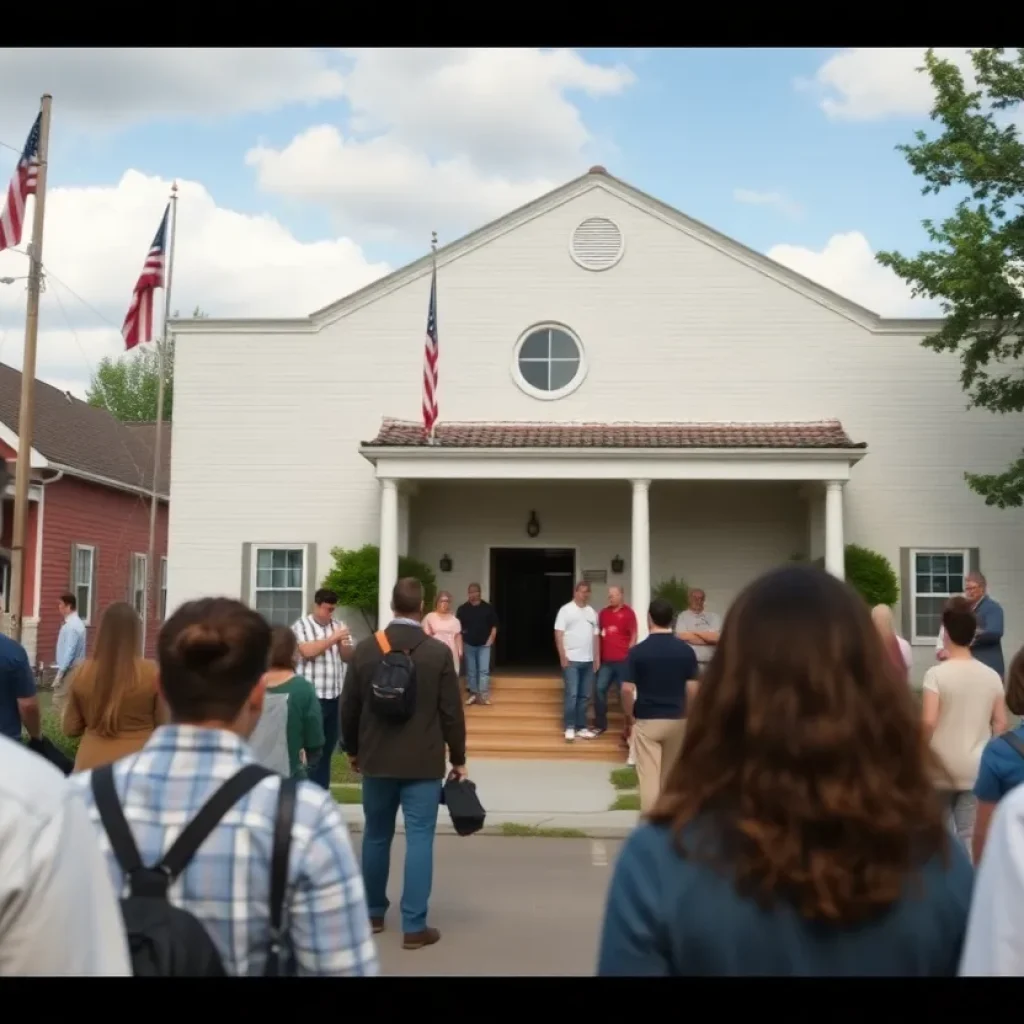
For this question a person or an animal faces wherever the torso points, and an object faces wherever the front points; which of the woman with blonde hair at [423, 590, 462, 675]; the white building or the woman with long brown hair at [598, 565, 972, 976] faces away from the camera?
the woman with long brown hair

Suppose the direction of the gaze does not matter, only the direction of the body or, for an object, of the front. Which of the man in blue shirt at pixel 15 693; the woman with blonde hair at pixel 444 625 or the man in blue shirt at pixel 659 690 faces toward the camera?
the woman with blonde hair

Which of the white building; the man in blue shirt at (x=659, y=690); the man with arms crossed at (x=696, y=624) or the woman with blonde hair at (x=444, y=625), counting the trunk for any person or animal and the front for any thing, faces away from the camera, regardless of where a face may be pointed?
the man in blue shirt

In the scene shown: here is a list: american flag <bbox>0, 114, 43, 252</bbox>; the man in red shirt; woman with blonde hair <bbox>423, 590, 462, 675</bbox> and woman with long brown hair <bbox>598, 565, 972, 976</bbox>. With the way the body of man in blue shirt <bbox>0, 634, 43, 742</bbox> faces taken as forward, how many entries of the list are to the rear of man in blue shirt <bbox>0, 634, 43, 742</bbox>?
1

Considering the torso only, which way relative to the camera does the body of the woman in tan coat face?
away from the camera

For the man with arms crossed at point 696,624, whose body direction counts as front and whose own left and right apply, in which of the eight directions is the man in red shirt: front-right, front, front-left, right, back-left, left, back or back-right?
back-right

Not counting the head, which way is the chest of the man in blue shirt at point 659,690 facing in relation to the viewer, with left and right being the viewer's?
facing away from the viewer

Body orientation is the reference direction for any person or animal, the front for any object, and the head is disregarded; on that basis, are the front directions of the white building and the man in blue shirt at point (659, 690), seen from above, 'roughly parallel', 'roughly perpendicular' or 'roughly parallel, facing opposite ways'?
roughly parallel, facing opposite ways

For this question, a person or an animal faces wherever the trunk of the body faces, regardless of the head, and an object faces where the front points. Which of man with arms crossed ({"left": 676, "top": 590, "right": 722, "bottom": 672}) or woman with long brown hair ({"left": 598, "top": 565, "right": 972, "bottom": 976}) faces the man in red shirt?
the woman with long brown hair

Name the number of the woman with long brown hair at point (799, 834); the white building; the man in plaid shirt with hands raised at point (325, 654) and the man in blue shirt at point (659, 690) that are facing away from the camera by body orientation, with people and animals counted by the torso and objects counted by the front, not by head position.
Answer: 2

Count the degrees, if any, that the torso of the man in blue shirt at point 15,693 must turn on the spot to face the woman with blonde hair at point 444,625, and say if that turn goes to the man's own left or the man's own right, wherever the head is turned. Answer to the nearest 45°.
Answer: approximately 45° to the man's own right

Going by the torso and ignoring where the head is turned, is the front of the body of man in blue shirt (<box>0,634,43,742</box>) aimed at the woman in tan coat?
no

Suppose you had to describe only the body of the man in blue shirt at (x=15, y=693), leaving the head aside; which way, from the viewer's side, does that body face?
away from the camera

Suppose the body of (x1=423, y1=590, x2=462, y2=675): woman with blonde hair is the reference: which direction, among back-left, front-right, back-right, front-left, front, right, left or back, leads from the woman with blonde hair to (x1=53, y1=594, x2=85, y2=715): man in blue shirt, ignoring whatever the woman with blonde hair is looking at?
right

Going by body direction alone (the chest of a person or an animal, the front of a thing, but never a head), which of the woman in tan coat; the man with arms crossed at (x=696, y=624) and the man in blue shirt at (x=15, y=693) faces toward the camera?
the man with arms crossed

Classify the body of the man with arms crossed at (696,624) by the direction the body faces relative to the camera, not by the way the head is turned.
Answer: toward the camera

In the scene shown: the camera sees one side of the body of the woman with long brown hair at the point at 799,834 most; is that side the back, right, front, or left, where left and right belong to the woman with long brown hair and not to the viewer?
back

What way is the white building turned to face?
toward the camera

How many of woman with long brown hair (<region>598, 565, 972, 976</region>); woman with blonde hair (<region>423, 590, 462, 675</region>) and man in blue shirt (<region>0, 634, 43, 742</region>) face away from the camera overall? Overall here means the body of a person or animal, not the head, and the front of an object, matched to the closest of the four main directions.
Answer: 2

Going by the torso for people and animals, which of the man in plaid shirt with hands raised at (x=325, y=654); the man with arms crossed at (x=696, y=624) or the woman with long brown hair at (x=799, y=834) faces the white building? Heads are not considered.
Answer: the woman with long brown hair

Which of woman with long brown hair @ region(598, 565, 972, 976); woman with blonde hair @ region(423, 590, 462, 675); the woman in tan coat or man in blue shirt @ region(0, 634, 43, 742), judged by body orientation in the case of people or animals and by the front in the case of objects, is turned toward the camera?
the woman with blonde hair

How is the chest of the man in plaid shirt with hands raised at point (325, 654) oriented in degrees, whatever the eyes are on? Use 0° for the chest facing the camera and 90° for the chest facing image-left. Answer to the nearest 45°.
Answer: approximately 315°
